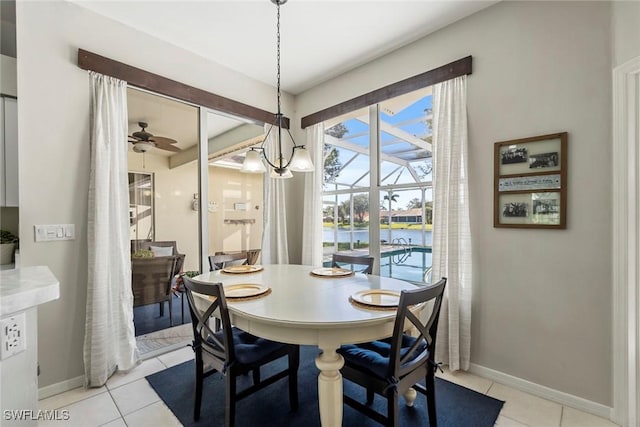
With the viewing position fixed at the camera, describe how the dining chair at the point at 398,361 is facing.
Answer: facing away from the viewer and to the left of the viewer

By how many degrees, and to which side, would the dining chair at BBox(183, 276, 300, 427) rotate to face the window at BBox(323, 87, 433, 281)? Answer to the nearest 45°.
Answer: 0° — it already faces it

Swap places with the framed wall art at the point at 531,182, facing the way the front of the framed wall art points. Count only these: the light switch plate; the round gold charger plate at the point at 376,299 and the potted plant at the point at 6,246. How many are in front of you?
3

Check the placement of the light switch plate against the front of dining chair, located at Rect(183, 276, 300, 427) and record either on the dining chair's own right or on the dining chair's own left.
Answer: on the dining chair's own left

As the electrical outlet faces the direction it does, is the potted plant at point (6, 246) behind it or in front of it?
behind

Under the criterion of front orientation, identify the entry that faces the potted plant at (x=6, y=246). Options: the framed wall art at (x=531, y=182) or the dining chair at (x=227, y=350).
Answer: the framed wall art

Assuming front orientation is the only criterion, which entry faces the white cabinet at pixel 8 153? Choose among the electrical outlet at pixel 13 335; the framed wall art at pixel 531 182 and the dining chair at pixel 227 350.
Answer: the framed wall art

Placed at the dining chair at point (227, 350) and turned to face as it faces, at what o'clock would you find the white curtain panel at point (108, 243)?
The white curtain panel is roughly at 9 o'clock from the dining chair.

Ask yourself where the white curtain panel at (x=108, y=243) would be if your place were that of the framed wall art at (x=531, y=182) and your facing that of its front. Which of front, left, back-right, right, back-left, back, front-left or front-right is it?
front

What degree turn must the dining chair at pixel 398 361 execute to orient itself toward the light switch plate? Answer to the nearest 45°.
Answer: approximately 45° to its left

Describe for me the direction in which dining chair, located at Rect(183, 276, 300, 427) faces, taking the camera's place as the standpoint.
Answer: facing away from the viewer and to the right of the viewer

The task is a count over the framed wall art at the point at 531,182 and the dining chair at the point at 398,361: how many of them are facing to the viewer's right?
0

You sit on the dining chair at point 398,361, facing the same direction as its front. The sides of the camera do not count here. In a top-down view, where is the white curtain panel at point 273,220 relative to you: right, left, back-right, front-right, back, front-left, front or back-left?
front

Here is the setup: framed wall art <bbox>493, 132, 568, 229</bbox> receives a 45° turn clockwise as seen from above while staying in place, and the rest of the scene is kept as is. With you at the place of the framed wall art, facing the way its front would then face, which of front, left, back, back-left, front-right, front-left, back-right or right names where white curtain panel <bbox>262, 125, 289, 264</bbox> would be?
front

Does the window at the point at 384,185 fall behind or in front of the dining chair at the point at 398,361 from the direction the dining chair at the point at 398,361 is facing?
in front

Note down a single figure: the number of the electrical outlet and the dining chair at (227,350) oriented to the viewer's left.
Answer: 0

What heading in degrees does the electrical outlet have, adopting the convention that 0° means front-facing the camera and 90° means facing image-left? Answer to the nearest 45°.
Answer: approximately 315°

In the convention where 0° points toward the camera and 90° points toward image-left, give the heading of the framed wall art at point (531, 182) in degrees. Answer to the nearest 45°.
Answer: approximately 45°

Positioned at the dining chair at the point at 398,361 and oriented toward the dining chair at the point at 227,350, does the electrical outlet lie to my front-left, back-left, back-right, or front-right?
front-left

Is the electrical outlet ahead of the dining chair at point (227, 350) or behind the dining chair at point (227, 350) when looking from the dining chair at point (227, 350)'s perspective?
behind
